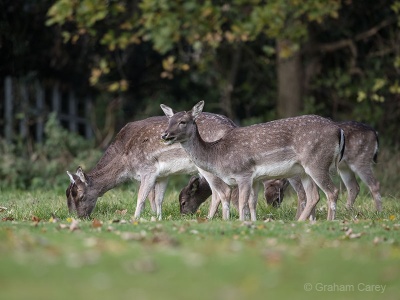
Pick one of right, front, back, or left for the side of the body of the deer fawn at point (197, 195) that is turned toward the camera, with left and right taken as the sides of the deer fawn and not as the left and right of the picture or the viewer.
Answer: left

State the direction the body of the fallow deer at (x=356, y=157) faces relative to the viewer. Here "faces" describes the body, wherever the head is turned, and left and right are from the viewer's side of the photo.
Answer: facing to the left of the viewer

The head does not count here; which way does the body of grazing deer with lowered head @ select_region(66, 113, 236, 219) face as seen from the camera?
to the viewer's left

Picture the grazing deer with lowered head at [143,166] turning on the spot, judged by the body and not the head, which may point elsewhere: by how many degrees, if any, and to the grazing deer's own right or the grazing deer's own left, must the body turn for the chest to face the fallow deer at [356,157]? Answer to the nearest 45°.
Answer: approximately 180°

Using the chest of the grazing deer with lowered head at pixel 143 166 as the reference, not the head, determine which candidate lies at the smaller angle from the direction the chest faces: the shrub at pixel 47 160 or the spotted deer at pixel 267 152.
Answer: the shrub

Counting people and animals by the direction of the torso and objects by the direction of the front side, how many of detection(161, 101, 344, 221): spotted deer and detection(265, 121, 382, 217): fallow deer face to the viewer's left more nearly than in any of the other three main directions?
2

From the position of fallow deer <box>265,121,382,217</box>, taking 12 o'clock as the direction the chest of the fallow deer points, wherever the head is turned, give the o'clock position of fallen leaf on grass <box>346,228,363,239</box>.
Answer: The fallen leaf on grass is roughly at 9 o'clock from the fallow deer.

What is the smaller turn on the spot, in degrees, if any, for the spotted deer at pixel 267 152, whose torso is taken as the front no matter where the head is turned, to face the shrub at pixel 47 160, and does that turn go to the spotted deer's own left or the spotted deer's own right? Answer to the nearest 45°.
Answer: approximately 45° to the spotted deer's own right

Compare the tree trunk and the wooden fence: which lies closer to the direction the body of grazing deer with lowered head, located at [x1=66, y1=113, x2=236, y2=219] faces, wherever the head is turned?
the wooden fence

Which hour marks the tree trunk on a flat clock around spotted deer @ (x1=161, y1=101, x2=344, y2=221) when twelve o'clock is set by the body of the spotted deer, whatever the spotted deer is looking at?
The tree trunk is roughly at 3 o'clock from the spotted deer.

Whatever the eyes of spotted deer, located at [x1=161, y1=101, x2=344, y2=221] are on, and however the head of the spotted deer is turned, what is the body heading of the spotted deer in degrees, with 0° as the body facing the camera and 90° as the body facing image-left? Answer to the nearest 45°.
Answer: approximately 90°
